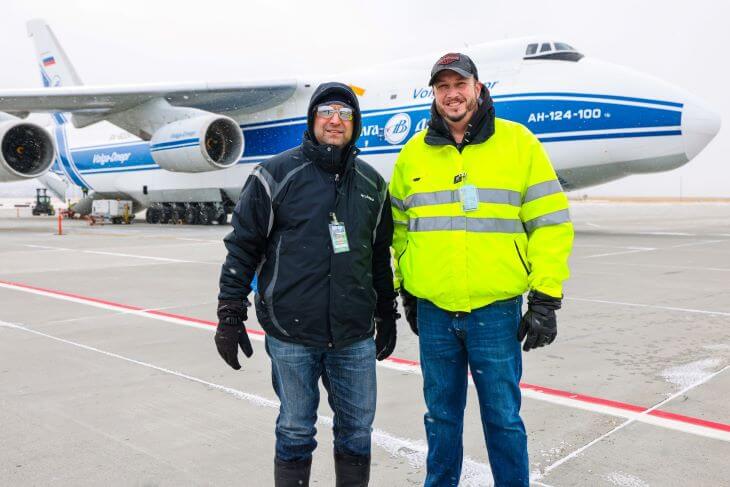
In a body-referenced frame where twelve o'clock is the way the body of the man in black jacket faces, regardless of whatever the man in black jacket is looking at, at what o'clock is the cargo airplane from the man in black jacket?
The cargo airplane is roughly at 6 o'clock from the man in black jacket.

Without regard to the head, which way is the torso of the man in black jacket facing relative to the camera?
toward the camera

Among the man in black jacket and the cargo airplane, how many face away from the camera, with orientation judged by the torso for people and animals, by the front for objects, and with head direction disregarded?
0

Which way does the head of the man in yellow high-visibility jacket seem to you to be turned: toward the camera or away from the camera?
toward the camera

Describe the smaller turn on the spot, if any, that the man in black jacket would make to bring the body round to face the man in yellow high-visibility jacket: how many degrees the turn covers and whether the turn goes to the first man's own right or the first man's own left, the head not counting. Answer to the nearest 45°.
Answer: approximately 90° to the first man's own left

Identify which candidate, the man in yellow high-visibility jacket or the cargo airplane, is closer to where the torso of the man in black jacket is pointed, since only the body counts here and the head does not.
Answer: the man in yellow high-visibility jacket

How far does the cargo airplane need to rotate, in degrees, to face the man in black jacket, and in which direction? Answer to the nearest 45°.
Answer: approximately 45° to its right

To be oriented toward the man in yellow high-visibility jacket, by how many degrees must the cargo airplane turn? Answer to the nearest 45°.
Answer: approximately 45° to its right

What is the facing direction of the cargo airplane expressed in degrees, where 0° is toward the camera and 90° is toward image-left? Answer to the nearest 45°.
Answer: approximately 315°
